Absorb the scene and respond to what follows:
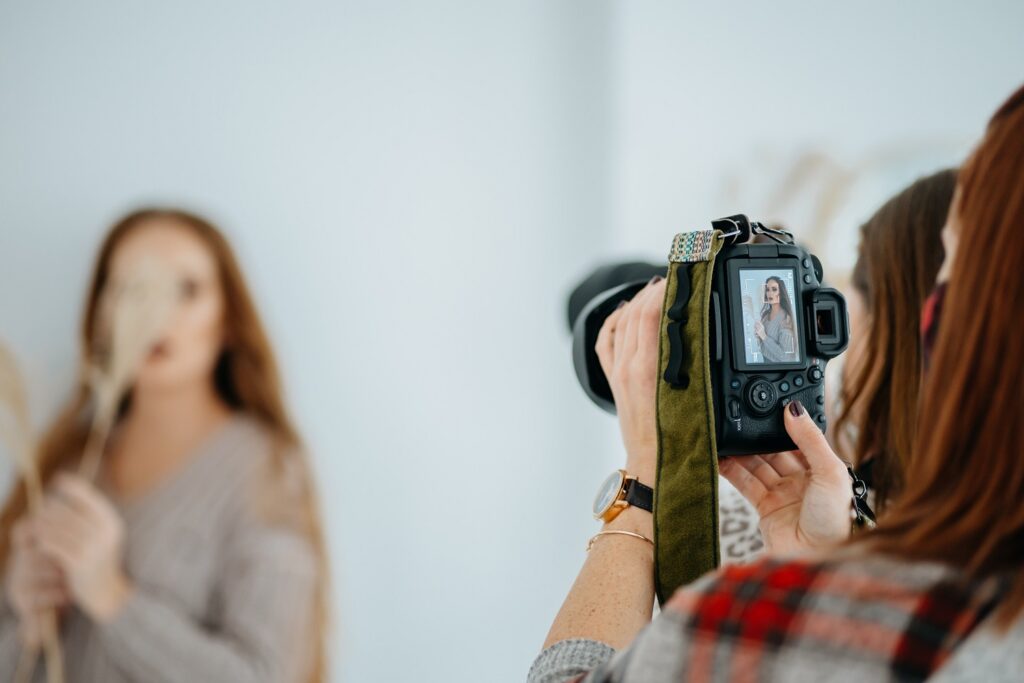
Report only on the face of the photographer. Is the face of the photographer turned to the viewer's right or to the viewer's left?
to the viewer's left

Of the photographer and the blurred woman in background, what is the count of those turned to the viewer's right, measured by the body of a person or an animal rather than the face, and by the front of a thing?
0

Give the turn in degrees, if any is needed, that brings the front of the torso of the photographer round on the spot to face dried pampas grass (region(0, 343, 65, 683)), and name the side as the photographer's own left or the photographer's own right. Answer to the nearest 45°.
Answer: approximately 45° to the photographer's own left

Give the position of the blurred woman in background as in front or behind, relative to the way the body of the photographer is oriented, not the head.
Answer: in front

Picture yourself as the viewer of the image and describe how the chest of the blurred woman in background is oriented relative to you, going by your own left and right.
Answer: facing the viewer and to the left of the viewer

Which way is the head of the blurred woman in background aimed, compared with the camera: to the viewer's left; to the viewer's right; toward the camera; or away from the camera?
toward the camera

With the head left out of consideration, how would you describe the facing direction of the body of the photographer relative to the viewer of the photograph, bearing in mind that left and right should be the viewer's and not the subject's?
facing away from the viewer and to the left of the viewer

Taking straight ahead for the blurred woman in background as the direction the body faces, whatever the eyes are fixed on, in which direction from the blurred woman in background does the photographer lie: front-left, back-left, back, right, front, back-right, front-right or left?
left
